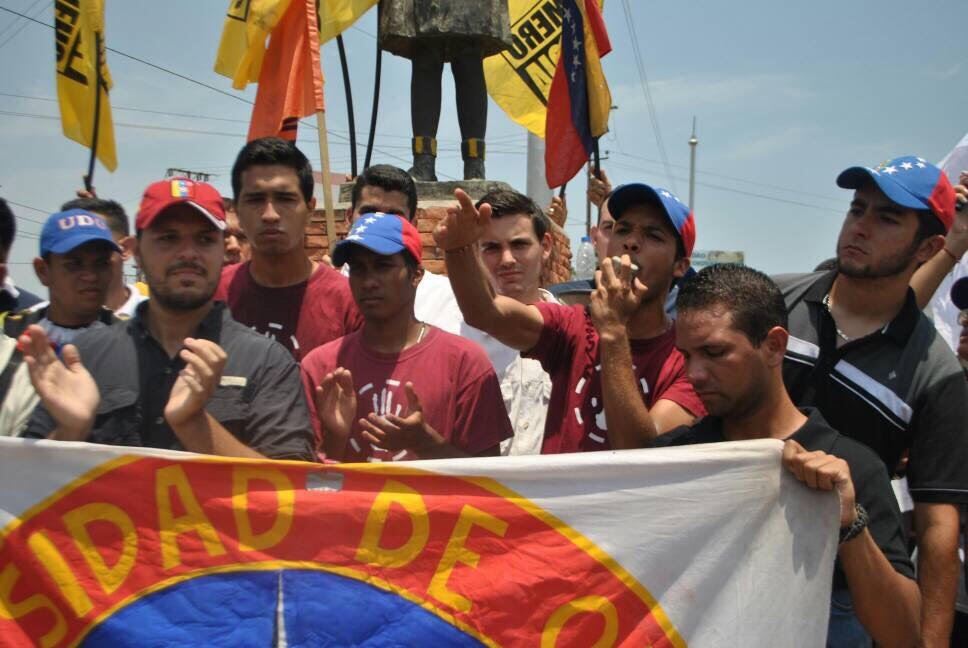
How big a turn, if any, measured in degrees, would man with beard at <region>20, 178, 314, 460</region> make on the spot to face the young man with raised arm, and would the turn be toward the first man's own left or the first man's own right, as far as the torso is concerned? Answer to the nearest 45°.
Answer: approximately 90° to the first man's own left

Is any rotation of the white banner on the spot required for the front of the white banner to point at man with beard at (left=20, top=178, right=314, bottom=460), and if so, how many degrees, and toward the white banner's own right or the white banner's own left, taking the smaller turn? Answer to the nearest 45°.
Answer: approximately 135° to the white banner's own right

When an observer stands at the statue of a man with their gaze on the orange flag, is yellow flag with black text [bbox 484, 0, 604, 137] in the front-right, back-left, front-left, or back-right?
back-left

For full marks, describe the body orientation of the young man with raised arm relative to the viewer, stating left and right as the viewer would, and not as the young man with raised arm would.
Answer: facing the viewer and to the left of the viewer

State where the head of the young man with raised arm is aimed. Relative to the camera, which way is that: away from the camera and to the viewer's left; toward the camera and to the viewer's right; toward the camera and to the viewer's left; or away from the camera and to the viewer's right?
toward the camera and to the viewer's left

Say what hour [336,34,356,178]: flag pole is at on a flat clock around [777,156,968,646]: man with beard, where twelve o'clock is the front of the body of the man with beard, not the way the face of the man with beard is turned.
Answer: The flag pole is roughly at 3 o'clock from the man with beard.

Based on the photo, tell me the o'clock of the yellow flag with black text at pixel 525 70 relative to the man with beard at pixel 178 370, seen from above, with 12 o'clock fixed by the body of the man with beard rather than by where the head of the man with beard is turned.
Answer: The yellow flag with black text is roughly at 7 o'clock from the man with beard.

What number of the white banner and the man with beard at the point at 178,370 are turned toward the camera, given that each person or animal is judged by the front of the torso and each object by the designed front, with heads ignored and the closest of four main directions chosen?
2

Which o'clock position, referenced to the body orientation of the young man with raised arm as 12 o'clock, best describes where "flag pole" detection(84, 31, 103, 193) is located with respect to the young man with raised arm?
The flag pole is roughly at 3 o'clock from the young man with raised arm.

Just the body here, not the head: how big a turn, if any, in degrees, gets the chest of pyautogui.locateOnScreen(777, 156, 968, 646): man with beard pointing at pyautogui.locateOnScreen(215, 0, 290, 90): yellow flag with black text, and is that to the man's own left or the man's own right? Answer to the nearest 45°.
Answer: approximately 90° to the man's own right

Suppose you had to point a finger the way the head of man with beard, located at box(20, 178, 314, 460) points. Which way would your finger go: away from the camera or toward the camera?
toward the camera

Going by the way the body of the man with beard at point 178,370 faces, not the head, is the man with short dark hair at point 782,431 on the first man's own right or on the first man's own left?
on the first man's own left

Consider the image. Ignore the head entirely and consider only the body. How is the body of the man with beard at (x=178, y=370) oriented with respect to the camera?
toward the camera

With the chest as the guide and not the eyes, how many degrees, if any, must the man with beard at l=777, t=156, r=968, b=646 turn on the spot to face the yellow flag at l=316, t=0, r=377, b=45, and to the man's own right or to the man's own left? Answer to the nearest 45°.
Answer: approximately 90° to the man's own right

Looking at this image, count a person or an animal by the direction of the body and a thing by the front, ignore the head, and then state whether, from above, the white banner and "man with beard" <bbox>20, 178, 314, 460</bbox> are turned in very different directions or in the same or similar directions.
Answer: same or similar directions

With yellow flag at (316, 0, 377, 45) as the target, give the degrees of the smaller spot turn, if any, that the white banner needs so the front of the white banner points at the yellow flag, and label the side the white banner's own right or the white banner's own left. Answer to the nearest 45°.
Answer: approximately 180°

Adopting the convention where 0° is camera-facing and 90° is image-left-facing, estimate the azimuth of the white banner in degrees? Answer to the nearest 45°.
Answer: approximately 0°
